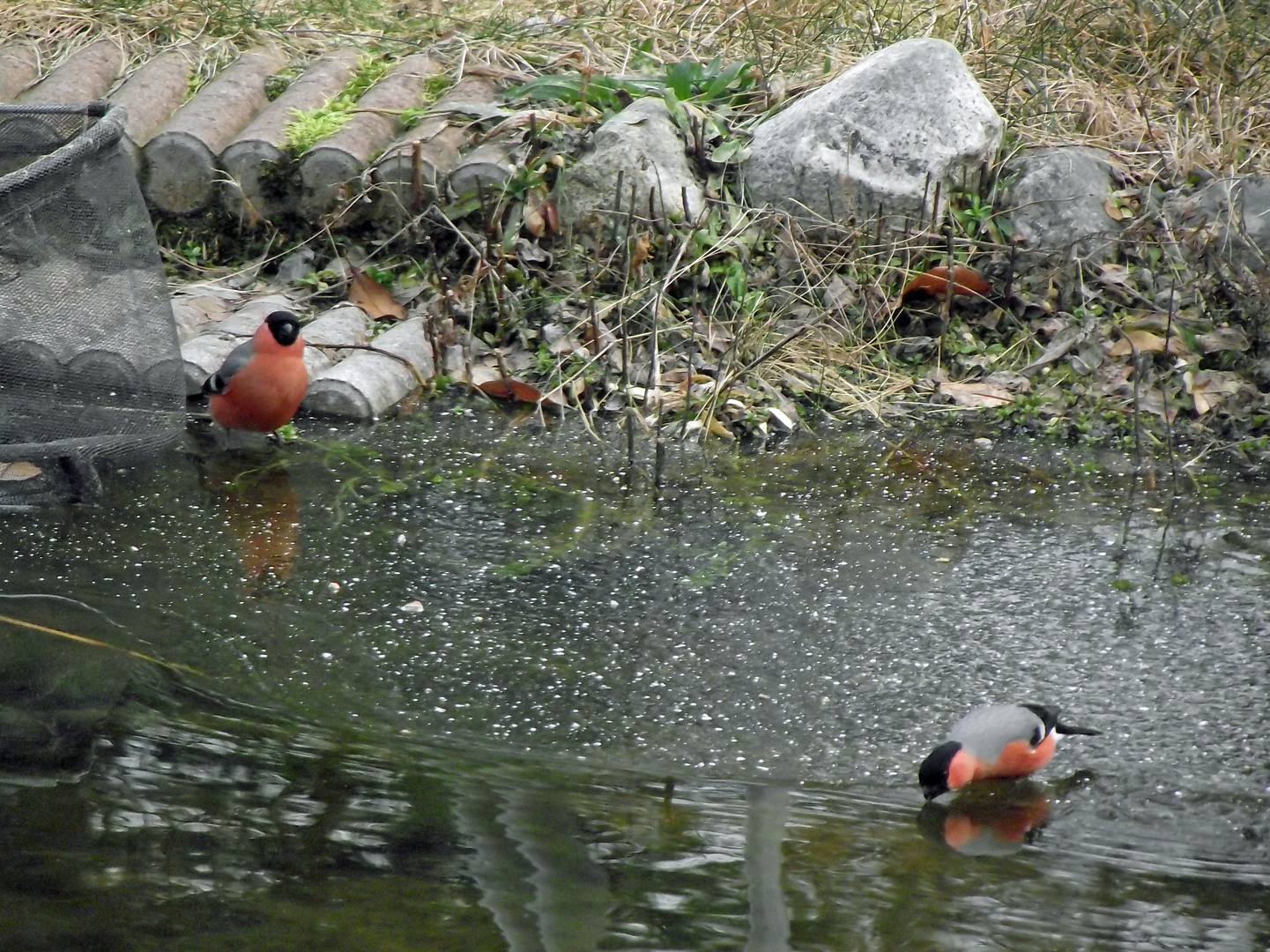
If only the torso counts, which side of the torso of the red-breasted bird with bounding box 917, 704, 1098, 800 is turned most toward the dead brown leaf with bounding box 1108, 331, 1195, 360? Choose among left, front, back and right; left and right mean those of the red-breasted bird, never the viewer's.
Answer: right

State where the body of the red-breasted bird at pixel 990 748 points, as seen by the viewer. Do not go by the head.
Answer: to the viewer's left

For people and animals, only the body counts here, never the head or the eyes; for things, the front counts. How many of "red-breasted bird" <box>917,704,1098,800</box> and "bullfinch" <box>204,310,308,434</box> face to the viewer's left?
1

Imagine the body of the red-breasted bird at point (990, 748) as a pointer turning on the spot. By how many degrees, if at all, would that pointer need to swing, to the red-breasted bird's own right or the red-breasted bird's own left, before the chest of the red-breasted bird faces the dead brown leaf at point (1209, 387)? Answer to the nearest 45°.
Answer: approximately 90° to the red-breasted bird's own right

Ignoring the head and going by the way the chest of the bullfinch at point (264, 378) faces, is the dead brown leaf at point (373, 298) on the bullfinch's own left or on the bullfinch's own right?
on the bullfinch's own left

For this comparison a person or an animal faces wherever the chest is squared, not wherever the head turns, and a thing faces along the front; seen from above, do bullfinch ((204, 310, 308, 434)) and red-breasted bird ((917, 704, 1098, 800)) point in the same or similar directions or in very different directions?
very different directions

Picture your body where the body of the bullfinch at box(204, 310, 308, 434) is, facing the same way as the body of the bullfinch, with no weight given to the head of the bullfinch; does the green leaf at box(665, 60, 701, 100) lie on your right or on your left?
on your left

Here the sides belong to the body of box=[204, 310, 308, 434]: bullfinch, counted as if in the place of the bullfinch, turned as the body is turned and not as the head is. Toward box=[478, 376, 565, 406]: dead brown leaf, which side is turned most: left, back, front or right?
left

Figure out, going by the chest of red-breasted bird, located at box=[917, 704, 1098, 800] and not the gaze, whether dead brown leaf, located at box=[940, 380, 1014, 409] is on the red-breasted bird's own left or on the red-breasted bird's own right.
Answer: on the red-breasted bird's own right
